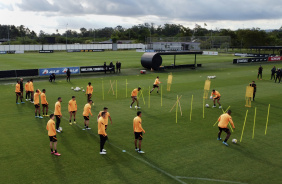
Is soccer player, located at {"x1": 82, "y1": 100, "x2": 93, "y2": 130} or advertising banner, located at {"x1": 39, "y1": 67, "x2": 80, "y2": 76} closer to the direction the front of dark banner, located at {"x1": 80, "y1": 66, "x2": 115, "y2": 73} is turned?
the soccer player

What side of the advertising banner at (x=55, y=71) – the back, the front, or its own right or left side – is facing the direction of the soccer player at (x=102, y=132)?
front

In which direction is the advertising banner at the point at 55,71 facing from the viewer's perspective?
toward the camera

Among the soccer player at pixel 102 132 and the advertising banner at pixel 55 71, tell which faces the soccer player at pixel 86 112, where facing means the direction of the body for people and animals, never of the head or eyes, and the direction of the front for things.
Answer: the advertising banner

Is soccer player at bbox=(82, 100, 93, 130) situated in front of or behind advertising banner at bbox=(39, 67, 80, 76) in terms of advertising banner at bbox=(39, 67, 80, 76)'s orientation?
in front

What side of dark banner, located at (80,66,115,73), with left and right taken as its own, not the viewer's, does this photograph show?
front

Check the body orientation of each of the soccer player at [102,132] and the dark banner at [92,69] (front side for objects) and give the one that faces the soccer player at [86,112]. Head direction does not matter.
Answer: the dark banner

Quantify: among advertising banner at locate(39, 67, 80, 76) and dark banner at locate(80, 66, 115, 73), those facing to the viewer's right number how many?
0

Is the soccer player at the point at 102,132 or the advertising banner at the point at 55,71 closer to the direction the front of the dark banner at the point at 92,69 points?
the soccer player
